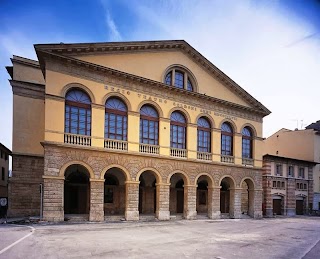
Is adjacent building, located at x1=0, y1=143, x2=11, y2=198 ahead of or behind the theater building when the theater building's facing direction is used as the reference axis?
behind

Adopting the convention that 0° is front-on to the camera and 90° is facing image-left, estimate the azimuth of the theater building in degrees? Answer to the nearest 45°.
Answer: approximately 315°

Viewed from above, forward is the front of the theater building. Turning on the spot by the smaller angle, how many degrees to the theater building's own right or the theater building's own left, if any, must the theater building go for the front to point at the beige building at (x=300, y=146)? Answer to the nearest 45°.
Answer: approximately 90° to the theater building's own left
